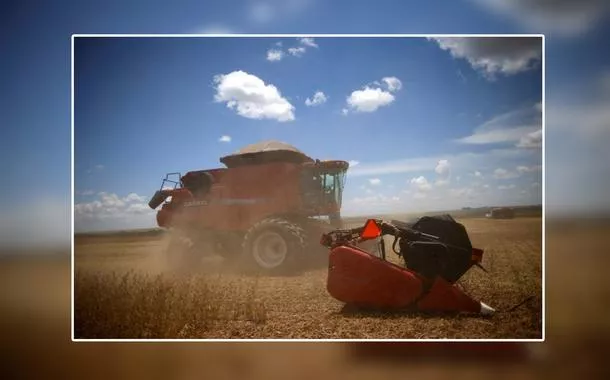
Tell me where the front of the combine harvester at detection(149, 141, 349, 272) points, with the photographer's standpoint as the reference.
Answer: facing to the right of the viewer
